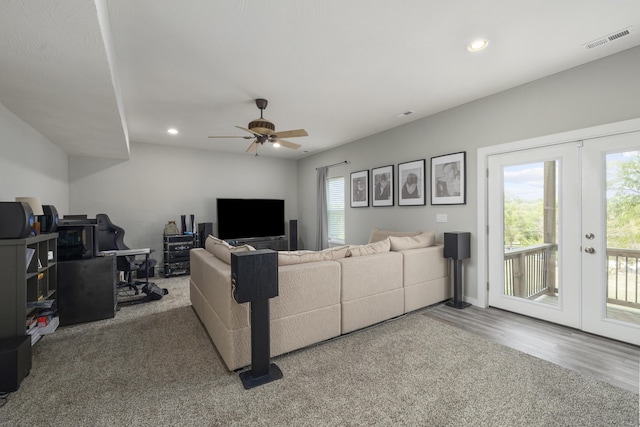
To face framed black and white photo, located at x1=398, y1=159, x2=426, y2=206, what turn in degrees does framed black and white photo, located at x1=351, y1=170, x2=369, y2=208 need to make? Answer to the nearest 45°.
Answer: approximately 90° to its left

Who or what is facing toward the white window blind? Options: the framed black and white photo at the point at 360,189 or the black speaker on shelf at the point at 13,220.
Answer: the black speaker on shelf

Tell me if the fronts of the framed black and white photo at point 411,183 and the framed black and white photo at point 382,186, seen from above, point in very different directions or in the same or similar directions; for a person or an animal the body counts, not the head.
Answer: same or similar directions

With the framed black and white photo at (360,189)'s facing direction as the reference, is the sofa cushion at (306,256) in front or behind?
in front

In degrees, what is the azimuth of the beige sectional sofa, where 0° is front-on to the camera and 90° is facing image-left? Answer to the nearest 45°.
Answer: approximately 135°

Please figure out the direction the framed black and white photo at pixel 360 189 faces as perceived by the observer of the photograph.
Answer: facing the viewer and to the left of the viewer

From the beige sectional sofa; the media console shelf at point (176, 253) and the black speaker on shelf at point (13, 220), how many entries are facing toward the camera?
1

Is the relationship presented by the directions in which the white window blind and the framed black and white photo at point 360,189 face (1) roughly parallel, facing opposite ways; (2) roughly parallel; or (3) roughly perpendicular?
roughly parallel

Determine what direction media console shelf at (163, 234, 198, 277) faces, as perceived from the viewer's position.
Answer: facing the viewer

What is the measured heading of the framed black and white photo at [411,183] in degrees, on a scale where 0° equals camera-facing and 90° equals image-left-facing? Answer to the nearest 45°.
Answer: approximately 45°

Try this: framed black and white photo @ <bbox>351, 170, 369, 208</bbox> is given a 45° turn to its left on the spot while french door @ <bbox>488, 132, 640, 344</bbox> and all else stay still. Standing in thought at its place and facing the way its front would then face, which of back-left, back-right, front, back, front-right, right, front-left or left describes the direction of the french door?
front-left

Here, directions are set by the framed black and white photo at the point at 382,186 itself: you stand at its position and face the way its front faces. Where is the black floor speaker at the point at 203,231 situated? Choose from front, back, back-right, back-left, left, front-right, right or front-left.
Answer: front-right

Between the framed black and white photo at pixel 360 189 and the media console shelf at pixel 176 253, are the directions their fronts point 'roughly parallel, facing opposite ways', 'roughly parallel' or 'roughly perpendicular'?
roughly perpendicular

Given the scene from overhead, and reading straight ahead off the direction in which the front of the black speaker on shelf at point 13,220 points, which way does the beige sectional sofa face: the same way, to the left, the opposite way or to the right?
to the left

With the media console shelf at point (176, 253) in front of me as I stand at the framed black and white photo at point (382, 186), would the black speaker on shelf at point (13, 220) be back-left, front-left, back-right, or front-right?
front-left

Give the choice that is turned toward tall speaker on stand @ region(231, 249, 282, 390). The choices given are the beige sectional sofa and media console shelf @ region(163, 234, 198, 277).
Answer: the media console shelf

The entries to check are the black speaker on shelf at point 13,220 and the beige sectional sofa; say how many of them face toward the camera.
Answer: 0

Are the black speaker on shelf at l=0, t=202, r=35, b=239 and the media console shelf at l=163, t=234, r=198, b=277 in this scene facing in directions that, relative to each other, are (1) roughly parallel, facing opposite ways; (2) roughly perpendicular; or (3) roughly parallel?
roughly perpendicular

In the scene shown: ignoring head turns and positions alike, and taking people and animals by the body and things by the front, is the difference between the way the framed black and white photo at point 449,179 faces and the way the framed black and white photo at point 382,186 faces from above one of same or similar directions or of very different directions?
same or similar directions

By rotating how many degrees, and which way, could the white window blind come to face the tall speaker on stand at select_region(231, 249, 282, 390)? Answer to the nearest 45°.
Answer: approximately 45° to its left

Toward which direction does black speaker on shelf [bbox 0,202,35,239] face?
to the viewer's right

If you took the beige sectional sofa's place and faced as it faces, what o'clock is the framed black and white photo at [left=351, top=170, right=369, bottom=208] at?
The framed black and white photo is roughly at 2 o'clock from the beige sectional sofa.

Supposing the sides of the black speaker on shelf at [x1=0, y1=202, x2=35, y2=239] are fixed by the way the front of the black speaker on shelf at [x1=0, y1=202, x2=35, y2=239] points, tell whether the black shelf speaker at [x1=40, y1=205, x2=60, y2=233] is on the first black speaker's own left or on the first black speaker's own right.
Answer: on the first black speaker's own left

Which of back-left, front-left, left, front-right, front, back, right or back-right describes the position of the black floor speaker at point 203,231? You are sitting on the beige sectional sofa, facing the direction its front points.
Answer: front

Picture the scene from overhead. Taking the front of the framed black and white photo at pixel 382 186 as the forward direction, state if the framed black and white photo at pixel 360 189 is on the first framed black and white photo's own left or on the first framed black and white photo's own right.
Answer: on the first framed black and white photo's own right
